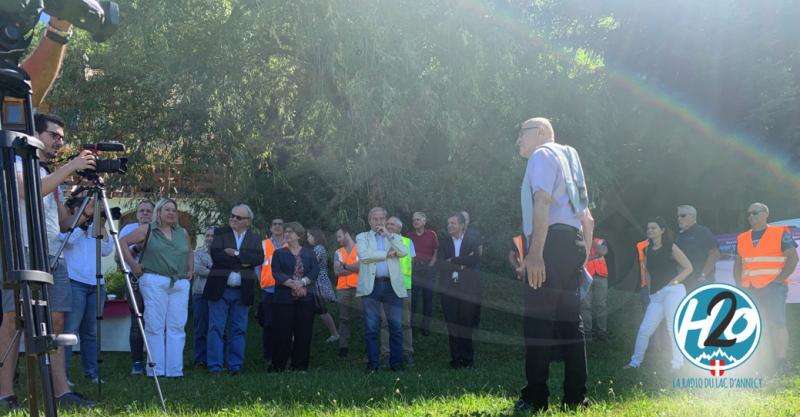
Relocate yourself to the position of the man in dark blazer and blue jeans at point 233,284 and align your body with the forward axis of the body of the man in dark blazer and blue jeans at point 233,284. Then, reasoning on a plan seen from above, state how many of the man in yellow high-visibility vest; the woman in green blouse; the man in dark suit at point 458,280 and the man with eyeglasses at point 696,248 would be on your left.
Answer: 3

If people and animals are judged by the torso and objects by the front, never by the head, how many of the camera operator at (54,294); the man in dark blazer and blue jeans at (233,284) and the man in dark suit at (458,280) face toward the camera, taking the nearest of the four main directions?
2

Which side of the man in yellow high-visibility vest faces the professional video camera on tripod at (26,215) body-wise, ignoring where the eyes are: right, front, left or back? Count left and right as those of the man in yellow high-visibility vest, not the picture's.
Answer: front

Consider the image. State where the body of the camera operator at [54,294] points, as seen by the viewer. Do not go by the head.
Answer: to the viewer's right

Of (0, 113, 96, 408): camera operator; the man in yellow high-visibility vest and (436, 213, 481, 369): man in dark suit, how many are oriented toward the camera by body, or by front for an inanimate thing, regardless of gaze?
2

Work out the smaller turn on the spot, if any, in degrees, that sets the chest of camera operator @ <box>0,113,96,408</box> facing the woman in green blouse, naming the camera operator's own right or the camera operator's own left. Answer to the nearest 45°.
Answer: approximately 90° to the camera operator's own left

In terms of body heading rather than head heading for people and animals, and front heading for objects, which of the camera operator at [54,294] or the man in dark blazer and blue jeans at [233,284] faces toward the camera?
the man in dark blazer and blue jeans

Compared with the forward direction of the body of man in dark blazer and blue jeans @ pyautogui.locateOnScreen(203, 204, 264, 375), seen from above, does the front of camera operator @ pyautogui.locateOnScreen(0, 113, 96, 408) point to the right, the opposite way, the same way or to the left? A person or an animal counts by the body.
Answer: to the left

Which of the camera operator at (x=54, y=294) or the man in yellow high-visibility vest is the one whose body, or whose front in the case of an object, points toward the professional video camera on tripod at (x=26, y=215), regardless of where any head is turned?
the man in yellow high-visibility vest

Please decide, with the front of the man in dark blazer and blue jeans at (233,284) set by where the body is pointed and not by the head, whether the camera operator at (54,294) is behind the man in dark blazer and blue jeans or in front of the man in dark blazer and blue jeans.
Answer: in front

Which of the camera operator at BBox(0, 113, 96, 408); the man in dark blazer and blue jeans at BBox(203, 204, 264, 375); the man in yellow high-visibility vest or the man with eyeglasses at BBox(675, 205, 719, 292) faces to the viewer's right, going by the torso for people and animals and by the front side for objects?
the camera operator

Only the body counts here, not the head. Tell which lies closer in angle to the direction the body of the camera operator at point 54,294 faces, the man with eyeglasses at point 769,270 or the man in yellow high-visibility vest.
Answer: the man with eyeglasses

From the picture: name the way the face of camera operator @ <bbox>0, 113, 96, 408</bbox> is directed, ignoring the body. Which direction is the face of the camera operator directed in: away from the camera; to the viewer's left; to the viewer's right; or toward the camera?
to the viewer's right

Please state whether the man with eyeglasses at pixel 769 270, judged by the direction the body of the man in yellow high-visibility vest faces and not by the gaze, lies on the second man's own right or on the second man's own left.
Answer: on the second man's own left

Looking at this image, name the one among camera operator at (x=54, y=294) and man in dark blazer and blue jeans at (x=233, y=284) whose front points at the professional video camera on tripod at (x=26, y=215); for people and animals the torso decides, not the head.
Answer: the man in dark blazer and blue jeans

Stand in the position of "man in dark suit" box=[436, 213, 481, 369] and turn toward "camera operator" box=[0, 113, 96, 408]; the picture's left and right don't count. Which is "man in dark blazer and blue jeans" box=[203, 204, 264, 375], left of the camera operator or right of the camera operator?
right

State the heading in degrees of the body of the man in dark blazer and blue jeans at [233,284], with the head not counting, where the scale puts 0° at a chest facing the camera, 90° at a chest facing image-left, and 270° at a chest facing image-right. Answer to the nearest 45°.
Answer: approximately 0°

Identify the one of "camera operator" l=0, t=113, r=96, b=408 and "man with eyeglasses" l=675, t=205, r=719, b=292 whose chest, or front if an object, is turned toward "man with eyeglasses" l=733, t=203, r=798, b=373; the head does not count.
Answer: the camera operator

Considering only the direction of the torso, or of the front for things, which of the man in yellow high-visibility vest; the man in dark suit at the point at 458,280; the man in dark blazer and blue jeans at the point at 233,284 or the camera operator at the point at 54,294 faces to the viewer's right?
the camera operator
